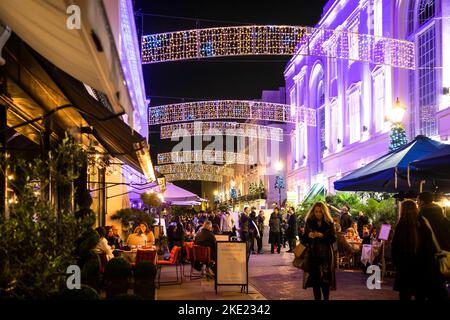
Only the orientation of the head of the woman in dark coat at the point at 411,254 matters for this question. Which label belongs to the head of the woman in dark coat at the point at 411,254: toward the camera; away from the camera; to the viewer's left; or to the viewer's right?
away from the camera

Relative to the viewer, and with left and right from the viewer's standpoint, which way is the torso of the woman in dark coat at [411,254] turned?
facing away from the viewer

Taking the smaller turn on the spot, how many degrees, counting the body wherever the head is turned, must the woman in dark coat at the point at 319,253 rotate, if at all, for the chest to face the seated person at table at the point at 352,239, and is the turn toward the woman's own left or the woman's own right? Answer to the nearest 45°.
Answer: approximately 180°

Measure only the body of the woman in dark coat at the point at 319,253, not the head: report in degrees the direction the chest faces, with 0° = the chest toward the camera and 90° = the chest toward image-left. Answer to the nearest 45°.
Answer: approximately 0°

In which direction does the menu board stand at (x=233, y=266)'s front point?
toward the camera

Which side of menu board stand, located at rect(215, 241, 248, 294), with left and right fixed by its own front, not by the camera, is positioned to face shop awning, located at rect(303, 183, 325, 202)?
back

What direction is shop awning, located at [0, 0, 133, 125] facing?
to the viewer's right

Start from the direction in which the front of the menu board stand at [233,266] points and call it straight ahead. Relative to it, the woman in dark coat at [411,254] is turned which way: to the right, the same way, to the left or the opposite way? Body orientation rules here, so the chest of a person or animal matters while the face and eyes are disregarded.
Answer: the opposite way

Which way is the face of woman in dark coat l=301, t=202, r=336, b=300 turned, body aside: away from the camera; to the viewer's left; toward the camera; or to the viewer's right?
toward the camera
